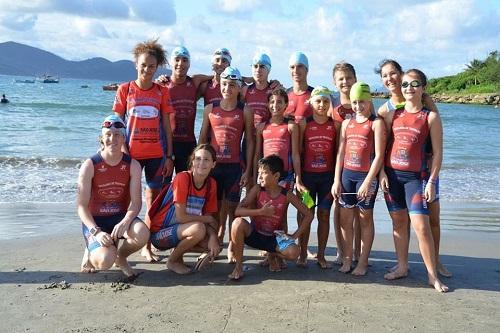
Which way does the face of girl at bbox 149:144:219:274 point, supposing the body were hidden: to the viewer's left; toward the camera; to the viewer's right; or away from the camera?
toward the camera

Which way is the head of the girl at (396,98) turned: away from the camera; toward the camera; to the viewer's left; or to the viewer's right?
toward the camera

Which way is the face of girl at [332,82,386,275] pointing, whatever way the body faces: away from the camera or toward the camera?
toward the camera

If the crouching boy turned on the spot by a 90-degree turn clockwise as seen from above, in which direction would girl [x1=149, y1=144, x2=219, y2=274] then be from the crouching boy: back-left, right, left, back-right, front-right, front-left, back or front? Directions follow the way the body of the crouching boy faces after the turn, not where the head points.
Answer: front

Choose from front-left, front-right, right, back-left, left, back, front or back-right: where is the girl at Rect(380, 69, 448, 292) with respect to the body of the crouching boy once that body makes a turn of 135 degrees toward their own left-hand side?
front-right

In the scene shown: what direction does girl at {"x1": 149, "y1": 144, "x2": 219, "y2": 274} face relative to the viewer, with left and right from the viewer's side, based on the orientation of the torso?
facing the viewer and to the right of the viewer

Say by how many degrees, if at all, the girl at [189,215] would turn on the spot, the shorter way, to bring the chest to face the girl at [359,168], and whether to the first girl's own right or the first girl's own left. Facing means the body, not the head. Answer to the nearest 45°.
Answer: approximately 45° to the first girl's own left

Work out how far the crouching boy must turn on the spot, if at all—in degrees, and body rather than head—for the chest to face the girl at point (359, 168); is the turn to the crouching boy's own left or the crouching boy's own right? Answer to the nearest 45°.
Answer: approximately 90° to the crouching boy's own left

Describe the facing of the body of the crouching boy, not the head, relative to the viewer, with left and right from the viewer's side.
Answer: facing the viewer

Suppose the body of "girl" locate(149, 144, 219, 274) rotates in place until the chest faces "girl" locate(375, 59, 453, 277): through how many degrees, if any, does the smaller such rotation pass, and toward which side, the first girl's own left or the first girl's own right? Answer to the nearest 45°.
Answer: approximately 45° to the first girl's own left

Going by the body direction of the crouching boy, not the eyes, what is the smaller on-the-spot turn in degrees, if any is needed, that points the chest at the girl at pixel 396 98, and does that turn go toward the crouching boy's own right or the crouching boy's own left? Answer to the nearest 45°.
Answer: approximately 90° to the crouching boy's own left
